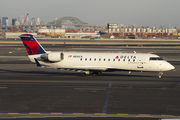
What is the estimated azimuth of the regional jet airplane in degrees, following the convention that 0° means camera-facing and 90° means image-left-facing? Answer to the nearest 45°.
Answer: approximately 270°
